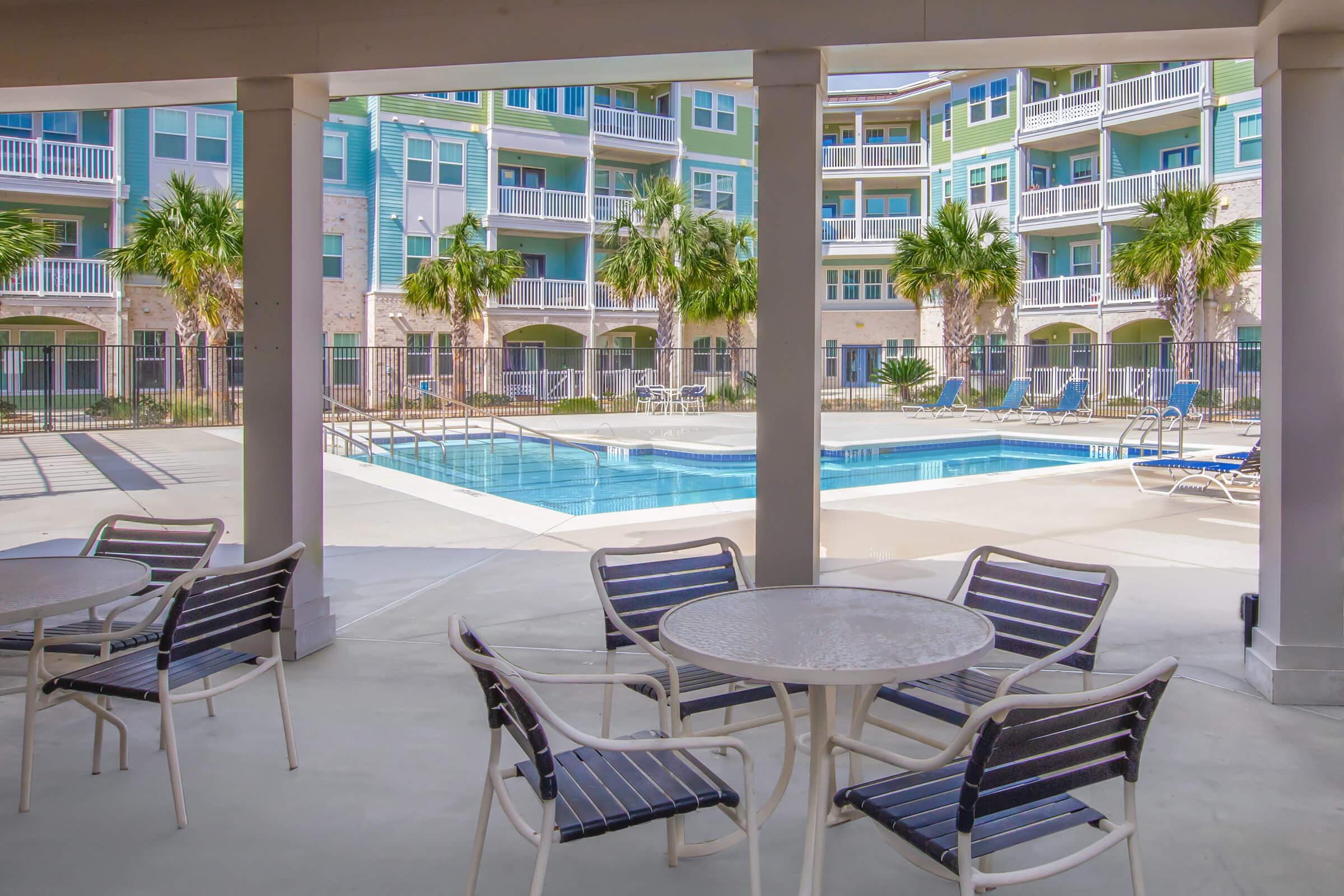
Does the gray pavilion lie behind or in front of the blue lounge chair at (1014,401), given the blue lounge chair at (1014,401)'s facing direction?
in front

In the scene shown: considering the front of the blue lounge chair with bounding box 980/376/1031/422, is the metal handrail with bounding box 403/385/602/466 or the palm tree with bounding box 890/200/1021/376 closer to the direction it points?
the metal handrail

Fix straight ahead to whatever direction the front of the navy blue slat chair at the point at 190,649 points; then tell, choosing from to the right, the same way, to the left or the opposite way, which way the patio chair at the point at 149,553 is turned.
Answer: to the left

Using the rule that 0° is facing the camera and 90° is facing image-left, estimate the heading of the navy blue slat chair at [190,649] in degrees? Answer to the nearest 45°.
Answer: approximately 135°

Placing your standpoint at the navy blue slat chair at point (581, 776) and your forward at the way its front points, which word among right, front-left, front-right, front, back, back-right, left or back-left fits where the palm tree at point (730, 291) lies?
front-left

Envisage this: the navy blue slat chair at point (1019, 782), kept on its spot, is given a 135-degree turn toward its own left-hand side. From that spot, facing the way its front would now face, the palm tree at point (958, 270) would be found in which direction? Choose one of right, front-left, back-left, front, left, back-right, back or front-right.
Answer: back

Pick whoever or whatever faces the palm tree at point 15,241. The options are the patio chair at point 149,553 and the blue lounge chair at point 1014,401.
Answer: the blue lounge chair

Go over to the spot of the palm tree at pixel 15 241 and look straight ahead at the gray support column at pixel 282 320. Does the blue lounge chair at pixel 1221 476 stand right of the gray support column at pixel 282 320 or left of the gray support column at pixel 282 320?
left

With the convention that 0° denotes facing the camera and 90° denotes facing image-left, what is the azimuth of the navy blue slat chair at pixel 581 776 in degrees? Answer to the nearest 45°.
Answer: approximately 225°
